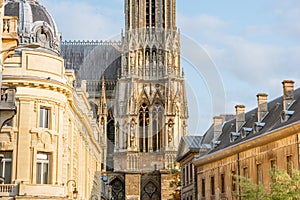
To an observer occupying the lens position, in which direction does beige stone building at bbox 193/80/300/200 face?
facing the viewer and to the left of the viewer

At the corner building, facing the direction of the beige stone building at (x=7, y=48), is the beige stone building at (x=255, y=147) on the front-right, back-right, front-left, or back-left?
back-left

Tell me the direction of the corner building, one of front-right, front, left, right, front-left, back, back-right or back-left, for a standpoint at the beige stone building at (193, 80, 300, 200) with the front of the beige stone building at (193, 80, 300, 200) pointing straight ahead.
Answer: front

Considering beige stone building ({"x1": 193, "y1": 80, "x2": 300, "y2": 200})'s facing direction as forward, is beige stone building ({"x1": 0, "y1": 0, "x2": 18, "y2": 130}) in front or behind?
in front
